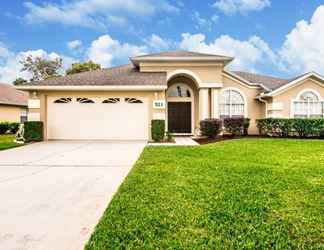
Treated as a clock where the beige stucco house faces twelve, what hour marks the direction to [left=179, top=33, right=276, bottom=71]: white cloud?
The white cloud is roughly at 7 o'clock from the beige stucco house.

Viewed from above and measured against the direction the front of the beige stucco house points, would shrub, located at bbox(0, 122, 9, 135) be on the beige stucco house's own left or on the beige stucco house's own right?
on the beige stucco house's own right

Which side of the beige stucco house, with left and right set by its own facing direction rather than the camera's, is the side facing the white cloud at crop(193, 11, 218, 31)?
back

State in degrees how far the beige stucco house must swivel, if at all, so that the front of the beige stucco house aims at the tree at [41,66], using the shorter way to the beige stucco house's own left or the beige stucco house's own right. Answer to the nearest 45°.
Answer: approximately 135° to the beige stucco house's own right

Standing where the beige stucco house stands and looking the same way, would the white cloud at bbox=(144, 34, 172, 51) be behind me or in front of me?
behind

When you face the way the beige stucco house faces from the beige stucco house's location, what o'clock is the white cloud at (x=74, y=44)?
The white cloud is roughly at 5 o'clock from the beige stucco house.

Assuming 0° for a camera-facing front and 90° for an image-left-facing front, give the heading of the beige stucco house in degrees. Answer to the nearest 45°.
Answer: approximately 0°

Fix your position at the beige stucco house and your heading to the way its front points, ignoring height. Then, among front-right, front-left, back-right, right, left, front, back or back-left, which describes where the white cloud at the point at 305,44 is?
back-left

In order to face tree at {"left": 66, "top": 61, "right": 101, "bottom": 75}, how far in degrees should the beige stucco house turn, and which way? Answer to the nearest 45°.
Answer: approximately 135° to its right

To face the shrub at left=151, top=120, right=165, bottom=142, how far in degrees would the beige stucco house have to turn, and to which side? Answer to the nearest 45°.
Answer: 0° — it already faces it
